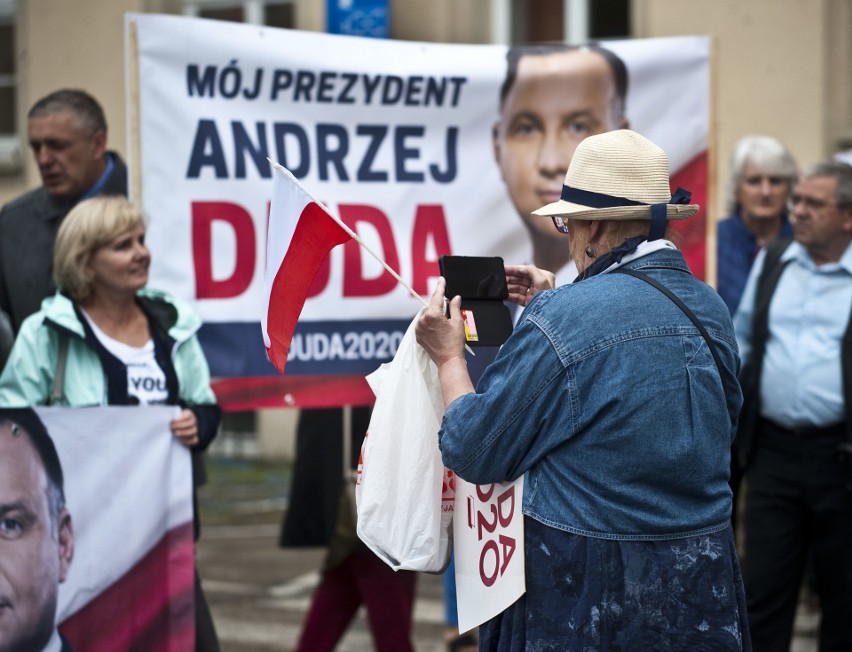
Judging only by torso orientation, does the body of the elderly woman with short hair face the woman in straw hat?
yes

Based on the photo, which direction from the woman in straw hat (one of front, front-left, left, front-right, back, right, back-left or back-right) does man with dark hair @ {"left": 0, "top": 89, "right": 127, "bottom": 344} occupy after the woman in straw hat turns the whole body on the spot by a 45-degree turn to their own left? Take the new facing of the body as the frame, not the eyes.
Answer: front-right

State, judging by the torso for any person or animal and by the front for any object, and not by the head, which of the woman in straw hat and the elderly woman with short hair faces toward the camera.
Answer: the elderly woman with short hair

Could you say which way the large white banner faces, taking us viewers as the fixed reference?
facing the viewer

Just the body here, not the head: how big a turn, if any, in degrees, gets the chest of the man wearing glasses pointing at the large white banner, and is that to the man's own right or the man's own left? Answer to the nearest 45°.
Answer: approximately 45° to the man's own right

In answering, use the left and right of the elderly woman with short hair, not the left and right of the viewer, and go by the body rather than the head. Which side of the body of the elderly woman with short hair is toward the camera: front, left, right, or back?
front

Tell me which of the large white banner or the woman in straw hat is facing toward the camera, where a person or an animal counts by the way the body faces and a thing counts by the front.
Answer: the large white banner

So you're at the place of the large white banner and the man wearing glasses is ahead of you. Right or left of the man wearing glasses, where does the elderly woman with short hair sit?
left

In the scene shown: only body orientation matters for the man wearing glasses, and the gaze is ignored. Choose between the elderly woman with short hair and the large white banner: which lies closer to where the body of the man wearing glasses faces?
the large white banner

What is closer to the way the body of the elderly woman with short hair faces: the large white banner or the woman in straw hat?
the woman in straw hat

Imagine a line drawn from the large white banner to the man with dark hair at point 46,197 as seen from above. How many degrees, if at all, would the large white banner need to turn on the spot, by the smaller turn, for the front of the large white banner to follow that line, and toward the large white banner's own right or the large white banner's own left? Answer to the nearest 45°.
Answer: approximately 90° to the large white banner's own right

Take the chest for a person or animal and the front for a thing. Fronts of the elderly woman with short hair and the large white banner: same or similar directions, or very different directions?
same or similar directions

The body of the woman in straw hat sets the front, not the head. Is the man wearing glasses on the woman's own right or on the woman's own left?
on the woman's own right

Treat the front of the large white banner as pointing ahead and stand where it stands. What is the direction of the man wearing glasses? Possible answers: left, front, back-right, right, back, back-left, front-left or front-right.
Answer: left

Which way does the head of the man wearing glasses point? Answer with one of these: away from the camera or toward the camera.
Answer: toward the camera

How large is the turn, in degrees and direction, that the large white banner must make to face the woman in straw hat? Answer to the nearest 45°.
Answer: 0° — it already faces them

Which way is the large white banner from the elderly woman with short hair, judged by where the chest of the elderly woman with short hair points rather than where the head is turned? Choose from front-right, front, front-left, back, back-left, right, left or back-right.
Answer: front-right

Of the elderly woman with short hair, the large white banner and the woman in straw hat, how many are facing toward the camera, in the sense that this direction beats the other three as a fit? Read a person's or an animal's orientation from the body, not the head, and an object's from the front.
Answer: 2

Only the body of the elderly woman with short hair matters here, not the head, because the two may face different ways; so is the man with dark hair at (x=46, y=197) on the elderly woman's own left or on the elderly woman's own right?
on the elderly woman's own right
